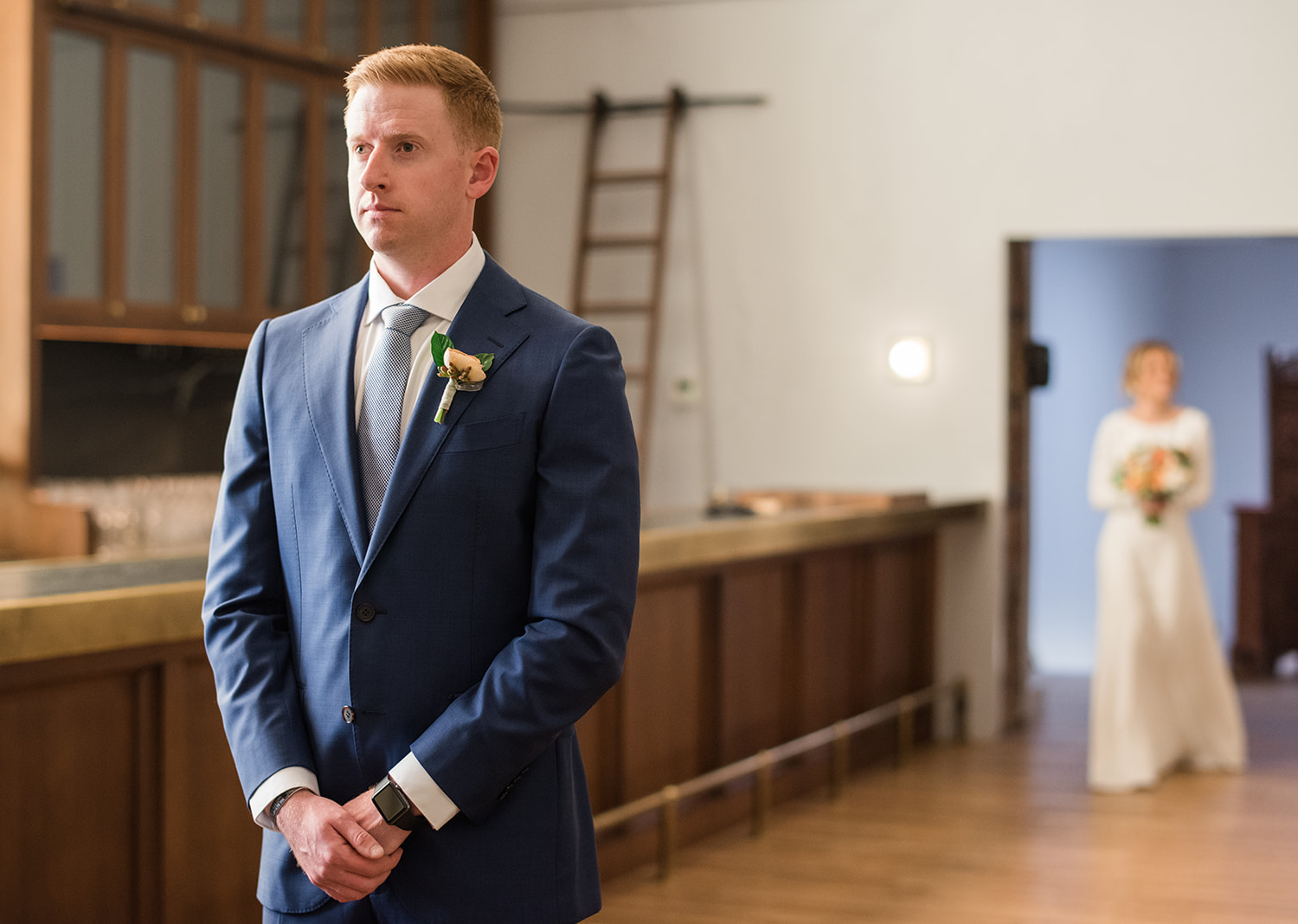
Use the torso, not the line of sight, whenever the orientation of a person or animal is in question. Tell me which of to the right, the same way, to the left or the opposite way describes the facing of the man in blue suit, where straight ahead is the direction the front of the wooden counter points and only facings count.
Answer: to the right

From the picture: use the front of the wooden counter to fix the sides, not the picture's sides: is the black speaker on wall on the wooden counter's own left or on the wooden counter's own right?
on the wooden counter's own left

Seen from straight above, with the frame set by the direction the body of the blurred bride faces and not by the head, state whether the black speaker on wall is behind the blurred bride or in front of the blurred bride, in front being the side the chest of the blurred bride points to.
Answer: behind

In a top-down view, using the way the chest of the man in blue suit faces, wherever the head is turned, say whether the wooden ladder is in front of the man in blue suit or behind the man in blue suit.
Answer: behind

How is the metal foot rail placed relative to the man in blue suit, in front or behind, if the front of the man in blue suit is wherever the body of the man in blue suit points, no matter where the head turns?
behind
